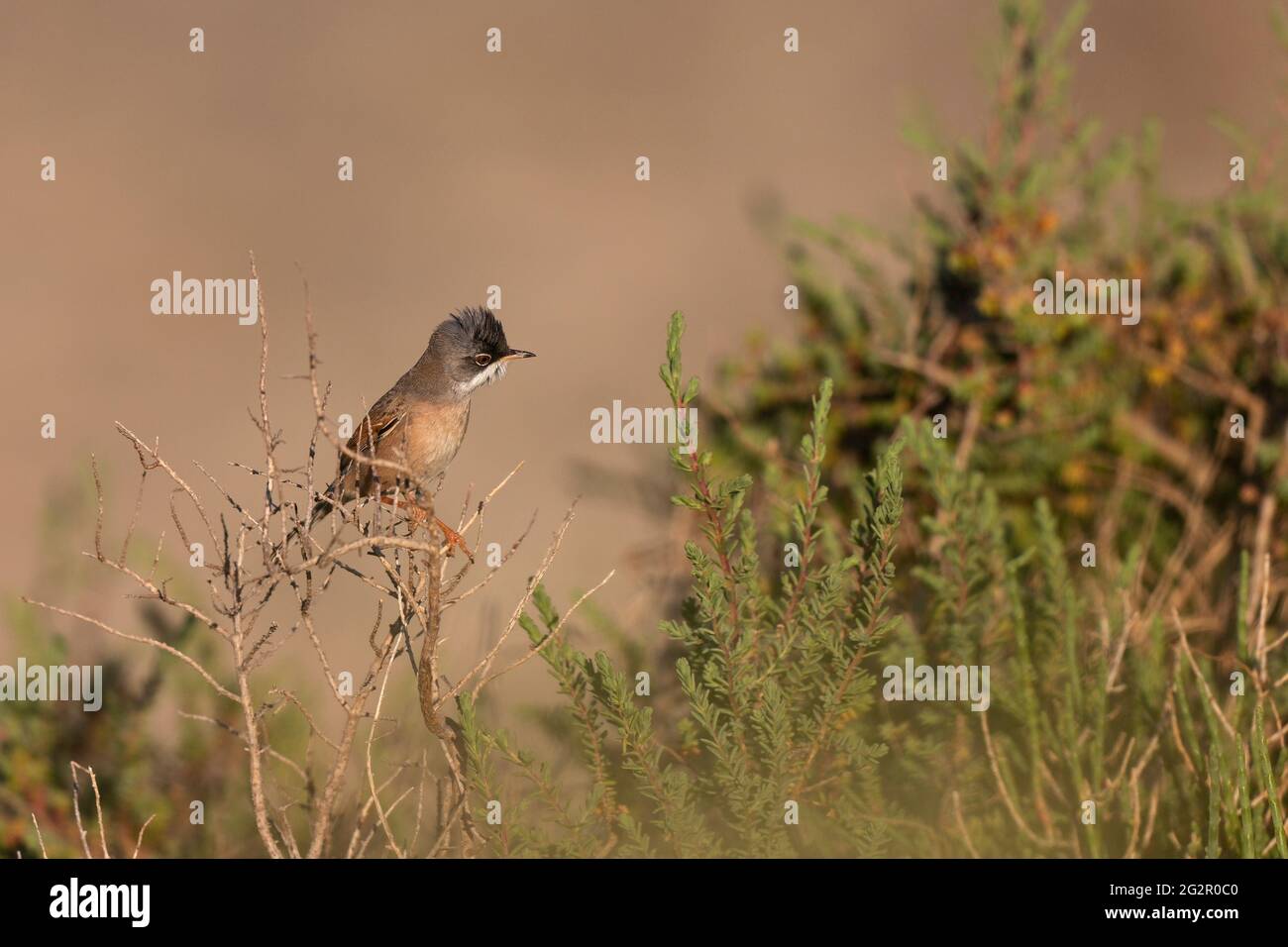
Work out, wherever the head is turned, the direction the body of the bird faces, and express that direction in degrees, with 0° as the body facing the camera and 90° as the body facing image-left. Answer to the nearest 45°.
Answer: approximately 270°
